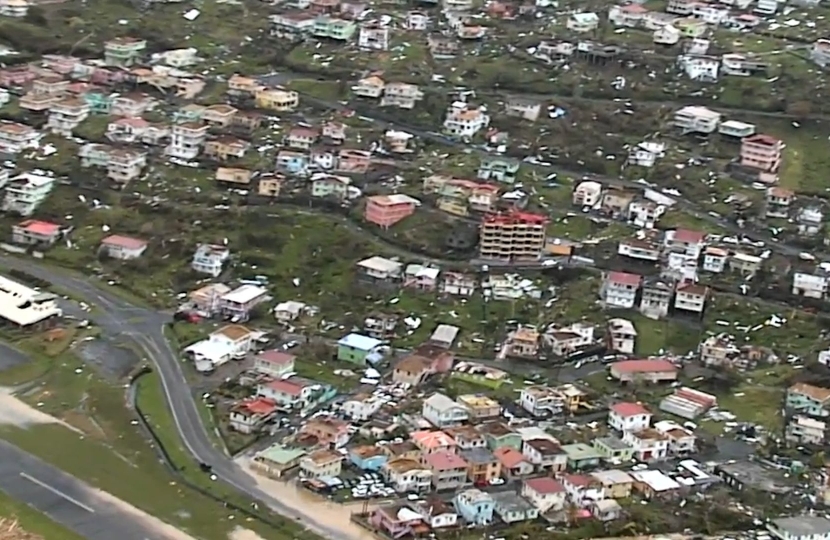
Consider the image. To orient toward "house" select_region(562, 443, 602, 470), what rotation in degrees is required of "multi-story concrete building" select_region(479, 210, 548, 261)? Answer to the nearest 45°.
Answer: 0° — it already faces it

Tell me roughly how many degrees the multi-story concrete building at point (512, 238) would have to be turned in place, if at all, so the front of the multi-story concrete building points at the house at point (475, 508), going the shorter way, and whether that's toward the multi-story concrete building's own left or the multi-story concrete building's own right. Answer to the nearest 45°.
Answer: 0° — it already faces it

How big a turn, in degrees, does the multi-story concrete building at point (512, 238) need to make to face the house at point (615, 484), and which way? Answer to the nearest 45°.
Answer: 0° — it already faces it

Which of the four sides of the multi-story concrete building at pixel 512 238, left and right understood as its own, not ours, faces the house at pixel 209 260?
right

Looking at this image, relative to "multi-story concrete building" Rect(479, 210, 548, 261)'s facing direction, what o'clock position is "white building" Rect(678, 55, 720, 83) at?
The white building is roughly at 7 o'clock from the multi-story concrete building.

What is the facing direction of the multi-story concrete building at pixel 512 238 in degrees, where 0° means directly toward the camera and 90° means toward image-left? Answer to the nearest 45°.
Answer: approximately 0°

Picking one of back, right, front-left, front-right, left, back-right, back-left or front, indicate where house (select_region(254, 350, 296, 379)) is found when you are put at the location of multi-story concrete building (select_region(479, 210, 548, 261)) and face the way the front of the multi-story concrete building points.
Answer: front-right

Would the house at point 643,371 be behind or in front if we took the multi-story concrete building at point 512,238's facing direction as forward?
in front

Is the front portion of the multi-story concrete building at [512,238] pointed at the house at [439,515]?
yes

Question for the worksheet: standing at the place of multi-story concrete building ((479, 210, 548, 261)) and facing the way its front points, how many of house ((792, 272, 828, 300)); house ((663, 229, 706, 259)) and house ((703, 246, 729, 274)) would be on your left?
3
